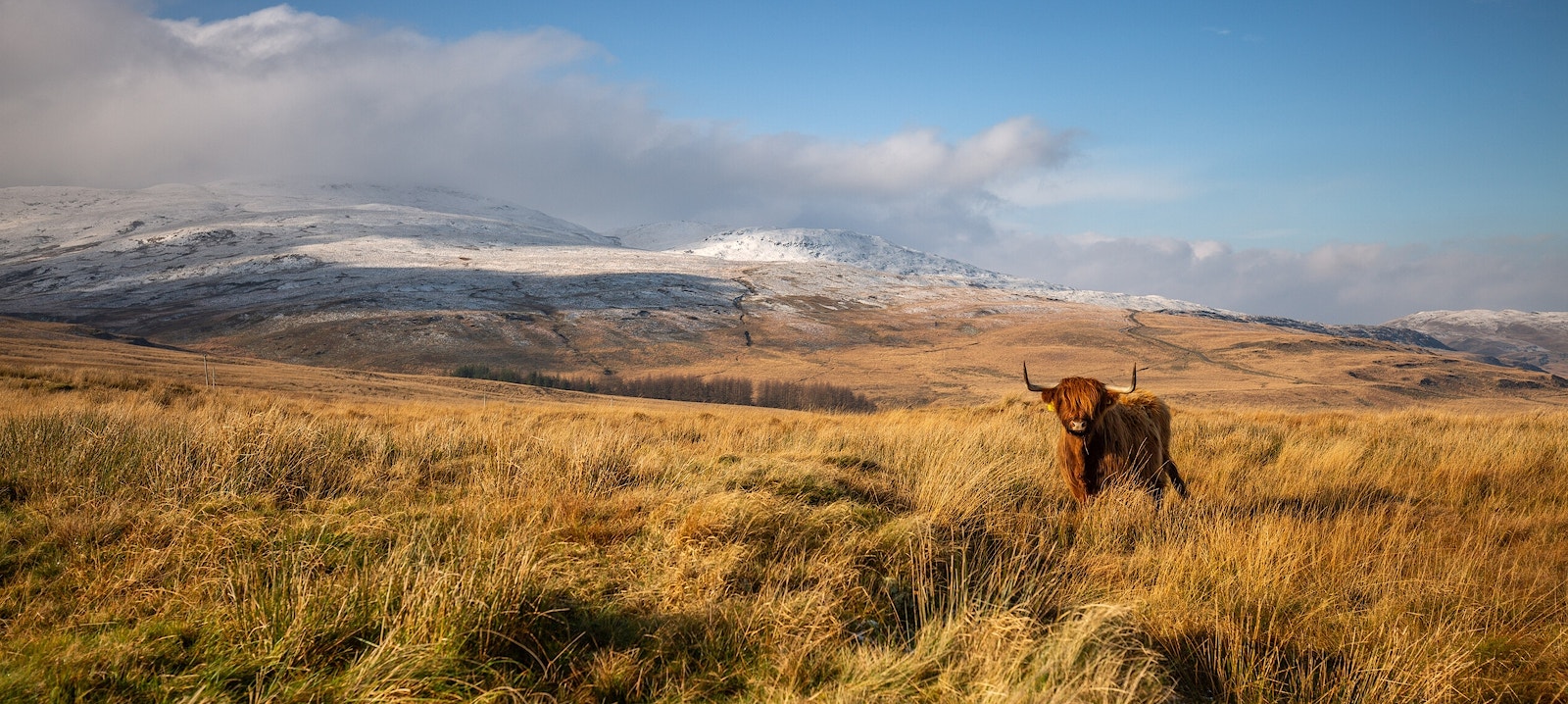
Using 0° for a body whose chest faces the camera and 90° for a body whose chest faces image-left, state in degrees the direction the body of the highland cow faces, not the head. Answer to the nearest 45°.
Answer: approximately 45°
